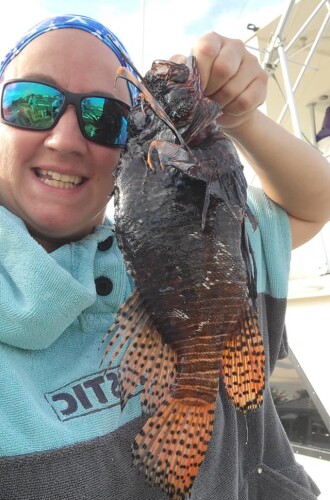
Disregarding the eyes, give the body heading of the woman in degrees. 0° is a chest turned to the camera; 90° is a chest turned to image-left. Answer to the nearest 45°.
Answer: approximately 0°
